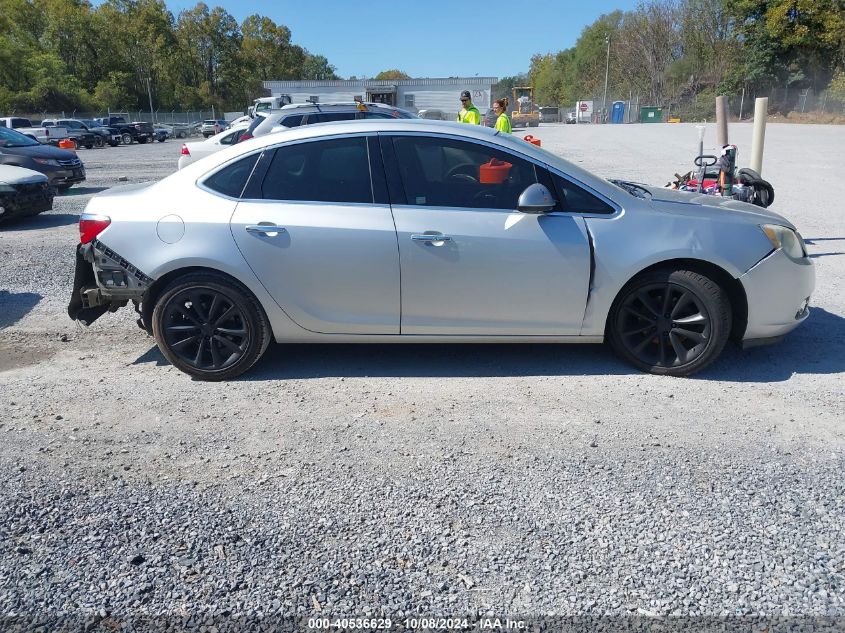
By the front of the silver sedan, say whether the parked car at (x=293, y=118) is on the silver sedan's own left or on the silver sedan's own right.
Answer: on the silver sedan's own left

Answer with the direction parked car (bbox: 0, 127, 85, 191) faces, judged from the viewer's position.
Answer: facing the viewer and to the right of the viewer

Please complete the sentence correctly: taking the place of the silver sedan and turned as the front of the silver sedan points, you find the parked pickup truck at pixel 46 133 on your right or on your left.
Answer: on your left

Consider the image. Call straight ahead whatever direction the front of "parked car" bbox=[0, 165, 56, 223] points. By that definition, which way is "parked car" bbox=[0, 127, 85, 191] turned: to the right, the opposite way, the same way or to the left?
the same way

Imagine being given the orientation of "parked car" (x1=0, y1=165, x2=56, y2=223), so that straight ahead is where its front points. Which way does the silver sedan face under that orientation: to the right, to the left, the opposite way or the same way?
the same way

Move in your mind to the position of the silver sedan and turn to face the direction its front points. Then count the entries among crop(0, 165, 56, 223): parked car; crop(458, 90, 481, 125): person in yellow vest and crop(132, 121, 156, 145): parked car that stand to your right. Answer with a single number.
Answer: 0

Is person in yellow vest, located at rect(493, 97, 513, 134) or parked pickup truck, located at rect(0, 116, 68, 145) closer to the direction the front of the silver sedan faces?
the person in yellow vest

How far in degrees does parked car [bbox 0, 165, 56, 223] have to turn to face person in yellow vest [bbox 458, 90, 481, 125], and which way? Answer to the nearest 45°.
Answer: approximately 45° to its left

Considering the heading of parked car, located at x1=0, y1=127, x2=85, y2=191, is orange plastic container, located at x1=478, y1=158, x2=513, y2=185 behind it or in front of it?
in front

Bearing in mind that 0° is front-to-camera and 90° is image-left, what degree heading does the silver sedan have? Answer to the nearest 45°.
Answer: approximately 270°

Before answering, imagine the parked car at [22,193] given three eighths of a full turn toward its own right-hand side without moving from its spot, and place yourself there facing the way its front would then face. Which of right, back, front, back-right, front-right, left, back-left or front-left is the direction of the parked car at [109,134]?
right

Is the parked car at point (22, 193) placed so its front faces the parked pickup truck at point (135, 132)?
no

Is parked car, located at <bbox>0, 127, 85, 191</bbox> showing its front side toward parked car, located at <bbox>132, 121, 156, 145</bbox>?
no

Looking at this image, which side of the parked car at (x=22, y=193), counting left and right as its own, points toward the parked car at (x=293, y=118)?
left

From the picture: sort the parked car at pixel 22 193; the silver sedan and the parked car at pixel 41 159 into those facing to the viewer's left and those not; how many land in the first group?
0

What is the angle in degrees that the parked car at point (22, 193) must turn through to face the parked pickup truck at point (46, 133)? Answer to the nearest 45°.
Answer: approximately 135° to its left
